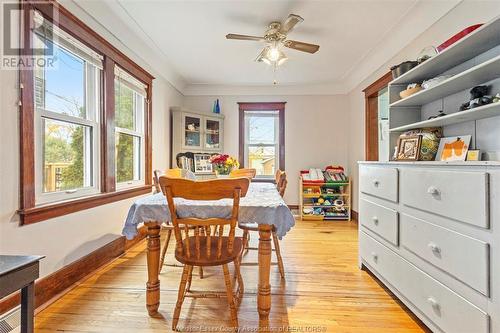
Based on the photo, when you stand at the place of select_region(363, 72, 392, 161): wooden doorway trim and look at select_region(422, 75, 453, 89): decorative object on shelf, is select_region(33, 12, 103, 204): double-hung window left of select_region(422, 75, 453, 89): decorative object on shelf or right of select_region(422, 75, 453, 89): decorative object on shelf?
right

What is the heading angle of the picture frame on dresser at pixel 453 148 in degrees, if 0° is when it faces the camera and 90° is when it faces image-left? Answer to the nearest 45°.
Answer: approximately 45°

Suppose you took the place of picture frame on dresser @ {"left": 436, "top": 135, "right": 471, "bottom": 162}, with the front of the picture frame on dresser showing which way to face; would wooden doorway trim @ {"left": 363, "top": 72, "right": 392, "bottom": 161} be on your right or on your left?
on your right

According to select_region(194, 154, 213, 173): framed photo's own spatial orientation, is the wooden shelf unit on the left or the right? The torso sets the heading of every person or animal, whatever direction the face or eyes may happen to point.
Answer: on its left

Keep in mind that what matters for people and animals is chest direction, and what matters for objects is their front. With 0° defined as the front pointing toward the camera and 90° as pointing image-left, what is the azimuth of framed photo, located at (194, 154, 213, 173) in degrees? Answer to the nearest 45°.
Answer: approximately 0°

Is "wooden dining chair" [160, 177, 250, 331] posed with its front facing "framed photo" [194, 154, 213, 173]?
yes

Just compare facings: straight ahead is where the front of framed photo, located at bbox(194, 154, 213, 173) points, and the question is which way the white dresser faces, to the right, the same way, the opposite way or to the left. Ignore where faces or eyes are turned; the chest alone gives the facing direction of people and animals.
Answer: to the right

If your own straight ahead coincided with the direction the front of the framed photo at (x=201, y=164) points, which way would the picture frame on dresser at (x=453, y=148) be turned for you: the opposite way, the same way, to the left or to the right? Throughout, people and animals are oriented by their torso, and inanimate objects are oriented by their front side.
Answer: to the right

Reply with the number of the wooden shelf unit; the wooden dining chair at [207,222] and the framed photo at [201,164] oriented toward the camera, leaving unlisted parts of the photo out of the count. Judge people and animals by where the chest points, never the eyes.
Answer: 2

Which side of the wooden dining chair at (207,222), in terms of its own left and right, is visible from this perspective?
back
